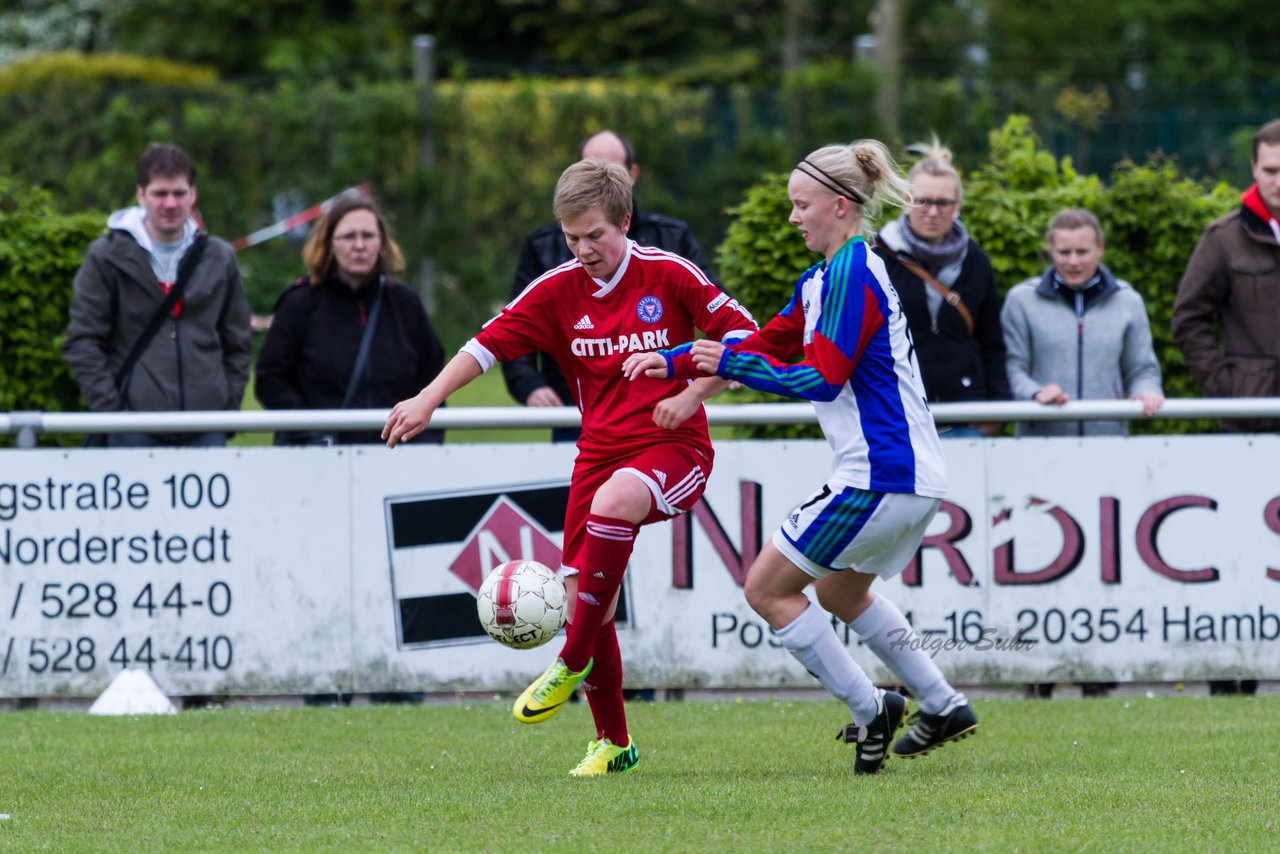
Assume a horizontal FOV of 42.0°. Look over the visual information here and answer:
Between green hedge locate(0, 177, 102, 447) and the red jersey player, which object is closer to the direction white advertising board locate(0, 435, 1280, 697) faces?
the red jersey player

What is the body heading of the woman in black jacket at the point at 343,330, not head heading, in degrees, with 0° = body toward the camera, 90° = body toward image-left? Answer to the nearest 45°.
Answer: approximately 0°

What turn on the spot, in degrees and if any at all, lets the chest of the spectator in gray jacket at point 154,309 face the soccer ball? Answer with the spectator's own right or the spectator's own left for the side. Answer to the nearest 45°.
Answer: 0° — they already face it

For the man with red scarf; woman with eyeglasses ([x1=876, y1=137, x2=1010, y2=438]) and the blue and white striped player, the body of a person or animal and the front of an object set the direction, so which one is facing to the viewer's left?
the blue and white striped player

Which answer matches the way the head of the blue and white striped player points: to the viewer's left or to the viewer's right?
to the viewer's left

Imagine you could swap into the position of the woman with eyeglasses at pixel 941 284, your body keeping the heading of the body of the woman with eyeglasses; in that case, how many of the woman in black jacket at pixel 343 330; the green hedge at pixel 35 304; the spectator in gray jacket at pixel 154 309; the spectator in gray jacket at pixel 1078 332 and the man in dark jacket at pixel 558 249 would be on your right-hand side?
4

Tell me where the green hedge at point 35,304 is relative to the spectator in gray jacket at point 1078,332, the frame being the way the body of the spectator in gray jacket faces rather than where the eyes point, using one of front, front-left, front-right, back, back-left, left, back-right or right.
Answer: right

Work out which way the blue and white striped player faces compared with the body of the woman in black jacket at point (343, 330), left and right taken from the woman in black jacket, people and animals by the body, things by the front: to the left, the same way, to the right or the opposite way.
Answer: to the right

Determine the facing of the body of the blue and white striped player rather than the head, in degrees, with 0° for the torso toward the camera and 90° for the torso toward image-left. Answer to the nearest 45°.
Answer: approximately 90°

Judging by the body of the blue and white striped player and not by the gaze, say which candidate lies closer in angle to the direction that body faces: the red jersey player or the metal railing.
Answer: the red jersey player

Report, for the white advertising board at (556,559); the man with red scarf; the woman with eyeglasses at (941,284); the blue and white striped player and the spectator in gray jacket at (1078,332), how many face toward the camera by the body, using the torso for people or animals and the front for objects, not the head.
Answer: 4
